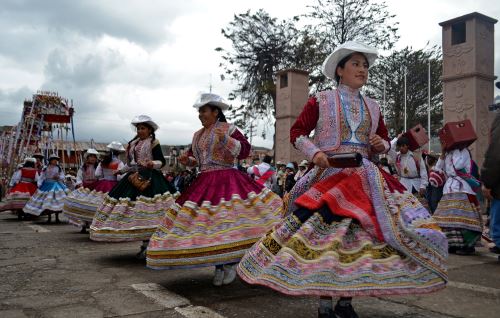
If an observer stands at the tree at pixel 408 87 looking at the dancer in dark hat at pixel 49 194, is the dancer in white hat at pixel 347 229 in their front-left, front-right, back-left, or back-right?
front-left

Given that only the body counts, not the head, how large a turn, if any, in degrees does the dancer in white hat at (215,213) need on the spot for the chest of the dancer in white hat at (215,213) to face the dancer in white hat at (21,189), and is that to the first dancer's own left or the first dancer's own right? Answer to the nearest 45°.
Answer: approximately 90° to the first dancer's own right

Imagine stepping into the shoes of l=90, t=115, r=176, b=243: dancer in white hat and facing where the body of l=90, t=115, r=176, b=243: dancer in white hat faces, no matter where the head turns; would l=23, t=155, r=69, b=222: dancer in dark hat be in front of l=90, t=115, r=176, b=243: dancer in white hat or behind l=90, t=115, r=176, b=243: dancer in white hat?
behind

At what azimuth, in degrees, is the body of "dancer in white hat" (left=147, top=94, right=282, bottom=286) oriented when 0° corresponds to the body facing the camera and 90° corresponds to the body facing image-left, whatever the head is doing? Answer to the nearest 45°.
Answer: approximately 45°

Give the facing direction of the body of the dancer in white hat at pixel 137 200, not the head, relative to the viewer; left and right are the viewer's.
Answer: facing the viewer

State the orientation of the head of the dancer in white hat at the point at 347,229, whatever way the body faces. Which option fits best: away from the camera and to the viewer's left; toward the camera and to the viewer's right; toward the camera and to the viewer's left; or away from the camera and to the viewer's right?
toward the camera and to the viewer's right

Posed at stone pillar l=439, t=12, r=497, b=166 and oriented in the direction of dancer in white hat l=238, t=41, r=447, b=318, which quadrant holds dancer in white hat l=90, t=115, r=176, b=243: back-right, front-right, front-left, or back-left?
front-right

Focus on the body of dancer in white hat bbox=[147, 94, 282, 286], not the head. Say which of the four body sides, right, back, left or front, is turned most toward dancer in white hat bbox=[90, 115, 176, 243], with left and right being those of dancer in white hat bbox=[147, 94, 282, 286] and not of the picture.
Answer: right
